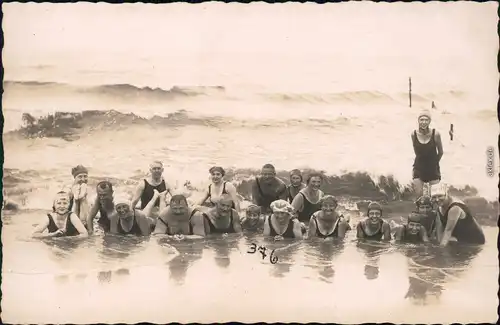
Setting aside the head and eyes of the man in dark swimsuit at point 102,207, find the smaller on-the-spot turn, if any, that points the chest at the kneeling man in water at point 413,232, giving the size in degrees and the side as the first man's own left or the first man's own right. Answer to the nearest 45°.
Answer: approximately 90° to the first man's own left

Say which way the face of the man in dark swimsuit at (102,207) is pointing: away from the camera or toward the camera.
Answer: toward the camera

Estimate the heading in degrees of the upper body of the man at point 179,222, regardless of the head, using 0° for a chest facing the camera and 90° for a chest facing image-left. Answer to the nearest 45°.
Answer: approximately 0°

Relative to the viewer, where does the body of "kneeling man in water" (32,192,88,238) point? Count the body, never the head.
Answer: toward the camera

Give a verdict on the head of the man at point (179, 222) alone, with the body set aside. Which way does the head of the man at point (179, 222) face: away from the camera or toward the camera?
toward the camera

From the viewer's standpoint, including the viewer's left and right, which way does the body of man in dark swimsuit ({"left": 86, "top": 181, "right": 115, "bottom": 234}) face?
facing the viewer

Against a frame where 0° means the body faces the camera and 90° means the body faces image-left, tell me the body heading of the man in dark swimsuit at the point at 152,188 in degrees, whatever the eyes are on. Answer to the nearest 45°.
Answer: approximately 0°

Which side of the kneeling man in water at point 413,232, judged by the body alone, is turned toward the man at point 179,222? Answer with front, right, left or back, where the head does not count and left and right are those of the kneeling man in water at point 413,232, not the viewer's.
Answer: right
